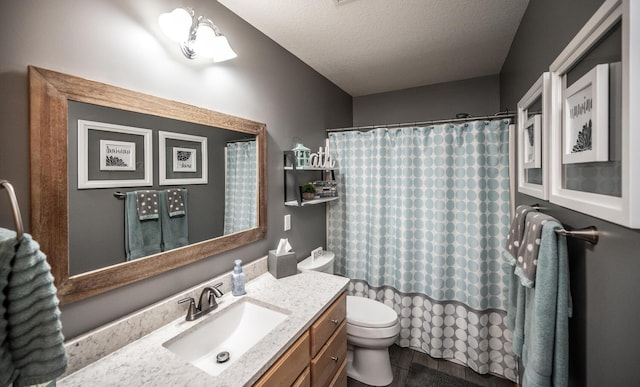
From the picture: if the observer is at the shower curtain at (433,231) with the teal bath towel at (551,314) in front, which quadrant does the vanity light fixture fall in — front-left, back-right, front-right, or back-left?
front-right

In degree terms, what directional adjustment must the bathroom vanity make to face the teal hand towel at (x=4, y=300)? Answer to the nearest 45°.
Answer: approximately 90° to its right

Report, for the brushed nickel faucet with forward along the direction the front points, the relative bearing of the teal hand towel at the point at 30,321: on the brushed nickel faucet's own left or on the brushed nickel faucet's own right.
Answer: on the brushed nickel faucet's own right

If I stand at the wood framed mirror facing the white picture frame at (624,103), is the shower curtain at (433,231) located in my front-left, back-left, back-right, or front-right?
front-left

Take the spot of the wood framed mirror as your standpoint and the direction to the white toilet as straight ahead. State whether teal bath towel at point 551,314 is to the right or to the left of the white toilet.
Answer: right

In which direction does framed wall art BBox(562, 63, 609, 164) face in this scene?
to the viewer's left

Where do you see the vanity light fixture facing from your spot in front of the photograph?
facing the viewer and to the right of the viewer

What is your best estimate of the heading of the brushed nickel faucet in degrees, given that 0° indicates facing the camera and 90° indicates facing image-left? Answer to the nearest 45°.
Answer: approximately 315°

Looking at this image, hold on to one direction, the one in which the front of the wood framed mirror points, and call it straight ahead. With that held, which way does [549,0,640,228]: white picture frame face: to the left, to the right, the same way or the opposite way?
the opposite way

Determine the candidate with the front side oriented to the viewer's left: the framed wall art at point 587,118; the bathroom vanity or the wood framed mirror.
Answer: the framed wall art

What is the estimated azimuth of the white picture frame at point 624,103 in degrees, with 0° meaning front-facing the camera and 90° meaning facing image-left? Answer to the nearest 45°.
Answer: approximately 45°

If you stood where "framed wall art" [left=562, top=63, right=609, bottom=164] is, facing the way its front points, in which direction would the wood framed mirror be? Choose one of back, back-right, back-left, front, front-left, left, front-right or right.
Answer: front-left

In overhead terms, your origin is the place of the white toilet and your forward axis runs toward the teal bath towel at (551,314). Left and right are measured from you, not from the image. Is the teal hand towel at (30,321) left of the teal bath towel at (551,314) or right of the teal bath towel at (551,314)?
right

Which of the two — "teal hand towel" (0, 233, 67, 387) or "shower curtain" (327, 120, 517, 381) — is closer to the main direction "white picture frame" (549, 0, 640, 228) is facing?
the teal hand towel

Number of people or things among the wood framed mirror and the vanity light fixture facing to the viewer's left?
0

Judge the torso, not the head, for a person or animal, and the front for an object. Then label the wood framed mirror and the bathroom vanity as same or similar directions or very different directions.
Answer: same or similar directions
